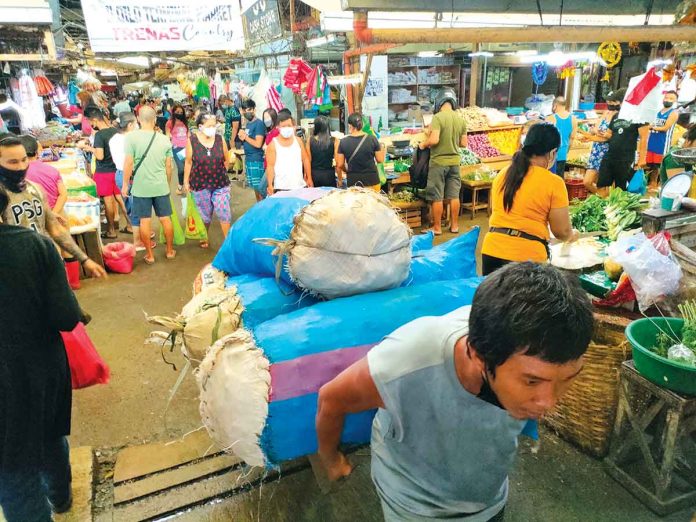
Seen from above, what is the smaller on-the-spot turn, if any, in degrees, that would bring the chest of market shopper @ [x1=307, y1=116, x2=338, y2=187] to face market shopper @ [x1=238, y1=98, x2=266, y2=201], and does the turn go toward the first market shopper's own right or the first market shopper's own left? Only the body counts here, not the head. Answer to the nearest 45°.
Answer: approximately 45° to the first market shopper's own left

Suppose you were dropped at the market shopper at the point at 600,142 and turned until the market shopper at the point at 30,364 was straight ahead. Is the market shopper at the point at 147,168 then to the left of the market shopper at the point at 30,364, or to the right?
right

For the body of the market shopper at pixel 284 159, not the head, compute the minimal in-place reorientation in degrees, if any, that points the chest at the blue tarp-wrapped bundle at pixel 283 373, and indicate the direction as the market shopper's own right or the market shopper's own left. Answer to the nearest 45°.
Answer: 0° — they already face it

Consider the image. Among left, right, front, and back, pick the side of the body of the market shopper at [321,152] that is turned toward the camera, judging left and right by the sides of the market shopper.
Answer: back

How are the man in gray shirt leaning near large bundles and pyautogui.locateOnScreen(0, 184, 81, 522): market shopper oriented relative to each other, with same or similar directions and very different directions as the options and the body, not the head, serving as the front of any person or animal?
very different directions

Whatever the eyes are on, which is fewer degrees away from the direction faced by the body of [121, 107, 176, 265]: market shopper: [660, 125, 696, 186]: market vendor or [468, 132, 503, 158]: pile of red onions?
the pile of red onions

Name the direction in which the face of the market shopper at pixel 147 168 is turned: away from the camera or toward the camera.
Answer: away from the camera

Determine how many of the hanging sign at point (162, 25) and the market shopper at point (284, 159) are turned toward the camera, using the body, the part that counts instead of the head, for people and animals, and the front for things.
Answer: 2

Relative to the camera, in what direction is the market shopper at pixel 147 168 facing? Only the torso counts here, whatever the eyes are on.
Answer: away from the camera

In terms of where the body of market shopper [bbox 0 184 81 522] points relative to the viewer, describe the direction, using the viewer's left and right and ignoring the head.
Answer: facing away from the viewer

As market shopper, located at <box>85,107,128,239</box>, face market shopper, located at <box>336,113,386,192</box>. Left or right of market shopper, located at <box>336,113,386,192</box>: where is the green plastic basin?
right

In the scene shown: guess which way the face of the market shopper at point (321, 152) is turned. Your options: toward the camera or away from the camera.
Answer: away from the camera

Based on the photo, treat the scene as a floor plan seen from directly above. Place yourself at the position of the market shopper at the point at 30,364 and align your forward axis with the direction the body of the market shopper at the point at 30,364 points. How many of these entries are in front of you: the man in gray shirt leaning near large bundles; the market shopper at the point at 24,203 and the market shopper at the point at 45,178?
2

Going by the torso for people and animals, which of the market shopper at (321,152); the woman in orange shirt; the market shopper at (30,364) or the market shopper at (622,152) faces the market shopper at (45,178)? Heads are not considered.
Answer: the market shopper at (30,364)

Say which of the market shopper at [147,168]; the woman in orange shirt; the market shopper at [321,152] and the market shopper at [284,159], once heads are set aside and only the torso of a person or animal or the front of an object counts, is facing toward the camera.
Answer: the market shopper at [284,159]
